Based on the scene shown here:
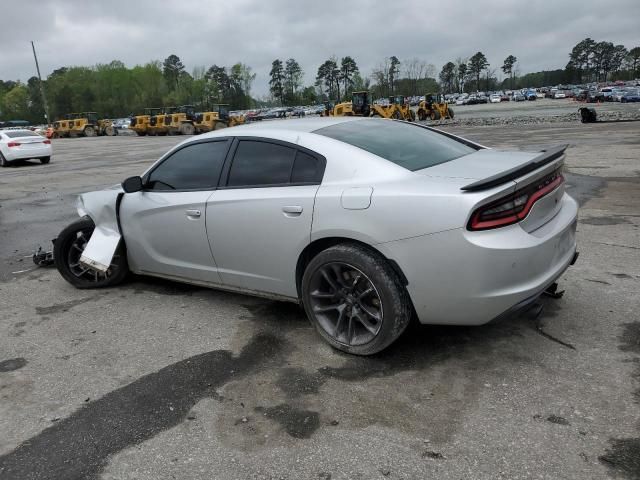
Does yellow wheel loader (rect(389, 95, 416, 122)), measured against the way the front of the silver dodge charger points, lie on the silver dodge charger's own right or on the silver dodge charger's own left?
on the silver dodge charger's own right

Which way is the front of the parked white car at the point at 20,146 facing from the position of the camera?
facing away from the viewer and to the left of the viewer

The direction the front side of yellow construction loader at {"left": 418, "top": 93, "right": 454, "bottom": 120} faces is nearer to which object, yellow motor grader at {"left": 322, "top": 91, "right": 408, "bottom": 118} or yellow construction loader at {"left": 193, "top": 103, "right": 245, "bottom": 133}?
the yellow motor grader

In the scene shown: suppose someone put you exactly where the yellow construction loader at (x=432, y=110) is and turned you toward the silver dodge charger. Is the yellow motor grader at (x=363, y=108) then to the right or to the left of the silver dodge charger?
right

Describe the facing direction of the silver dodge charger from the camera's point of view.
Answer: facing away from the viewer and to the left of the viewer

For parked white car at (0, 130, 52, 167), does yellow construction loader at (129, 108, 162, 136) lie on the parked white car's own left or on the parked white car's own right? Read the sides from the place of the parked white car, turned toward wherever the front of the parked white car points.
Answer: on the parked white car's own right

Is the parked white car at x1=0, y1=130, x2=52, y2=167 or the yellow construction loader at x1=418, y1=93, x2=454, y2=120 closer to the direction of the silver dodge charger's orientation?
the parked white car

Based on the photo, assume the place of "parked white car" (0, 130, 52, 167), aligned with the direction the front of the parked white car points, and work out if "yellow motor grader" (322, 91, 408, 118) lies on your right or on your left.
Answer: on your right

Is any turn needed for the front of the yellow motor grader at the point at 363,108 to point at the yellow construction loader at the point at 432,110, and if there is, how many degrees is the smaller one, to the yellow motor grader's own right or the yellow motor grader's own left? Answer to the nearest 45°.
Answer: approximately 45° to the yellow motor grader's own left
